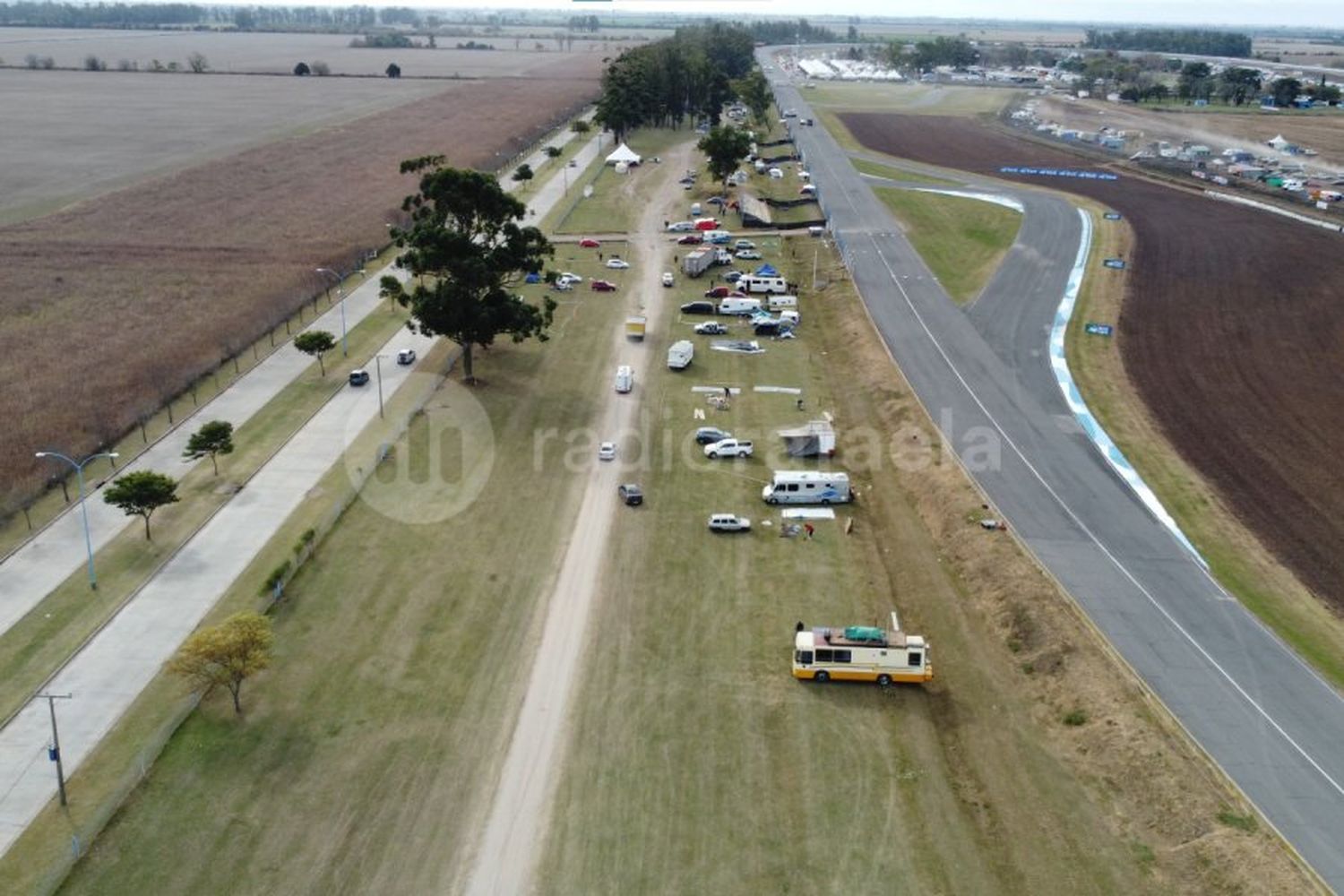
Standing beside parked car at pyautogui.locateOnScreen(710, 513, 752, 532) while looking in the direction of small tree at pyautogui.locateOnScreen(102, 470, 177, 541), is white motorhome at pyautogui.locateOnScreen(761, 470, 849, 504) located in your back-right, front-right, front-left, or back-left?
back-right

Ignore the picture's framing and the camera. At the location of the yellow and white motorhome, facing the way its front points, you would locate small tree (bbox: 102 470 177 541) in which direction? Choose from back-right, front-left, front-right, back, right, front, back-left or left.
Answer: front

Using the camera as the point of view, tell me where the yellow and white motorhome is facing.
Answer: facing to the left of the viewer

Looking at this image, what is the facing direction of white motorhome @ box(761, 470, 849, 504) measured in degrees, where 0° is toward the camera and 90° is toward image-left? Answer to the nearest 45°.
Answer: approximately 90°

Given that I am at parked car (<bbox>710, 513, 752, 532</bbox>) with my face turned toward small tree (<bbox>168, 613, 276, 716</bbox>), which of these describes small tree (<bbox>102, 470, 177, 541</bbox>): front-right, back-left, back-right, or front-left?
front-right

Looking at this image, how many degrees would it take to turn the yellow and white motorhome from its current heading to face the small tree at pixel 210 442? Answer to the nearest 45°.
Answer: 0° — it already faces it

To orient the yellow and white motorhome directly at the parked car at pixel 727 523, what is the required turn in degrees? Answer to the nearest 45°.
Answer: approximately 45° to its right

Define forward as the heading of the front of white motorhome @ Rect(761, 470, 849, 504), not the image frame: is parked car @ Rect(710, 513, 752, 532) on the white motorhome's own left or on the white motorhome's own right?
on the white motorhome's own left

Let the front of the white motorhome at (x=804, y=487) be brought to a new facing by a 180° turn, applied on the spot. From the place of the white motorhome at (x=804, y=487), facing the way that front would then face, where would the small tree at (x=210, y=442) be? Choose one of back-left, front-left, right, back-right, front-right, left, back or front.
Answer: back
